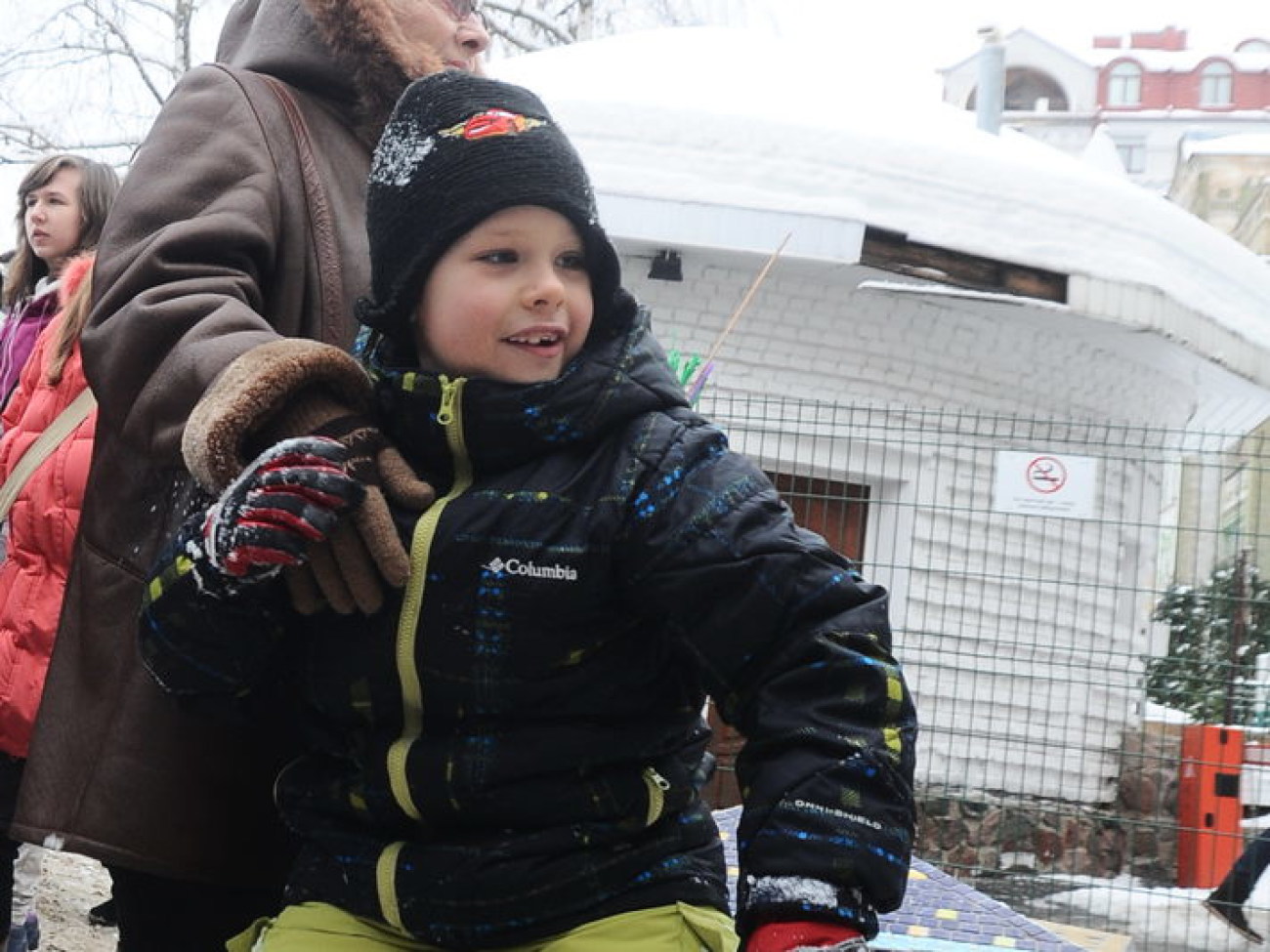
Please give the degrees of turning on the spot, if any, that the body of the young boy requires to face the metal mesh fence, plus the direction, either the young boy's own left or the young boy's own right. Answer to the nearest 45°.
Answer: approximately 180°

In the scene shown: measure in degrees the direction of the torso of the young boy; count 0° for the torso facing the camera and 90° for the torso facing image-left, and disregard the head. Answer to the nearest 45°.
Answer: approximately 45°

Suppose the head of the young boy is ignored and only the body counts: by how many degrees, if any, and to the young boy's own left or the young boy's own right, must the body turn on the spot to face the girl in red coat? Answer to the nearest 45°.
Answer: approximately 90° to the young boy's own right

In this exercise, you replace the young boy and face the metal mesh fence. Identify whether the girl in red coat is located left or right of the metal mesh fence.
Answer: left
